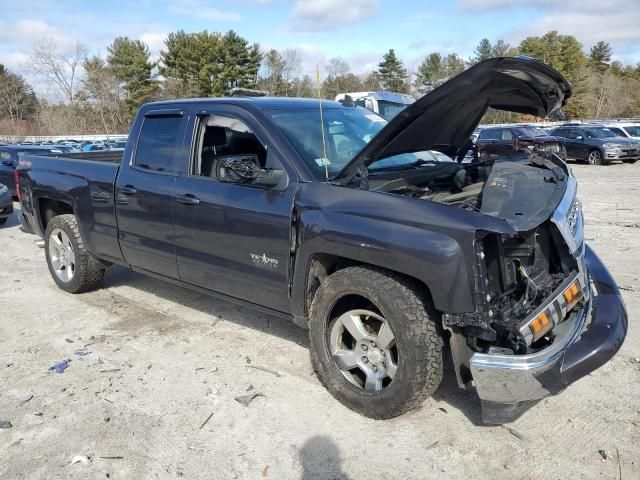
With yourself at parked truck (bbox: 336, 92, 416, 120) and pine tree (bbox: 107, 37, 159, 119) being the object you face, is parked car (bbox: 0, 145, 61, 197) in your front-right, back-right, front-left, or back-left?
front-left

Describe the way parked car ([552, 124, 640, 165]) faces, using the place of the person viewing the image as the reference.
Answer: facing the viewer and to the right of the viewer

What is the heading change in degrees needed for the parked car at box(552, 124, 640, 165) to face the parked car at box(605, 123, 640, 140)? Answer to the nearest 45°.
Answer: approximately 135° to its left

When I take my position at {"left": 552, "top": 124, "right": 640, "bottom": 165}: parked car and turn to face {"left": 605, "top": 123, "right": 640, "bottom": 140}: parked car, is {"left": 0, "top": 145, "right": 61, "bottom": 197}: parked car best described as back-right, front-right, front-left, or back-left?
back-left

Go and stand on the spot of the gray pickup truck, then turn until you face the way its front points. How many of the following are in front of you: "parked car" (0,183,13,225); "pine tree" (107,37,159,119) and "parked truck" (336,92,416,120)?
0

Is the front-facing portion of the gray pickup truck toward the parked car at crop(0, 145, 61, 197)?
no

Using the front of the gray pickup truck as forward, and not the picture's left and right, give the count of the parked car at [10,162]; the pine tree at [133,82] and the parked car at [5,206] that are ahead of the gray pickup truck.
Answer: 0

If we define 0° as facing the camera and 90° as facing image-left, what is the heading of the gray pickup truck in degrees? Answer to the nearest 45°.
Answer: approximately 315°

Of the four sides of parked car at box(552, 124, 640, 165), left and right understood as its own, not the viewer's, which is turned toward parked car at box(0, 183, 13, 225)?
right

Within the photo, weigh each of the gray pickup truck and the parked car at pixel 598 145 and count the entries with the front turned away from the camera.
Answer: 0

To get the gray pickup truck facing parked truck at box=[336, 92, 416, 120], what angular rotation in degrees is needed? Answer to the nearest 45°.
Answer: approximately 135° to its left

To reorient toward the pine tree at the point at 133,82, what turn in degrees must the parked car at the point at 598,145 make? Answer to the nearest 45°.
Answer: approximately 135° to its right

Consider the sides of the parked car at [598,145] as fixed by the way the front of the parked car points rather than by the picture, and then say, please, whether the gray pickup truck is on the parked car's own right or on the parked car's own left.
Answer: on the parked car's own right

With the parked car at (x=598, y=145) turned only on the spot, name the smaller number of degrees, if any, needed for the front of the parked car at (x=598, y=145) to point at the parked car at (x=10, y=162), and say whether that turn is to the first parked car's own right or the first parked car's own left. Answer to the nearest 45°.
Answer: approximately 90° to the first parked car's own right
